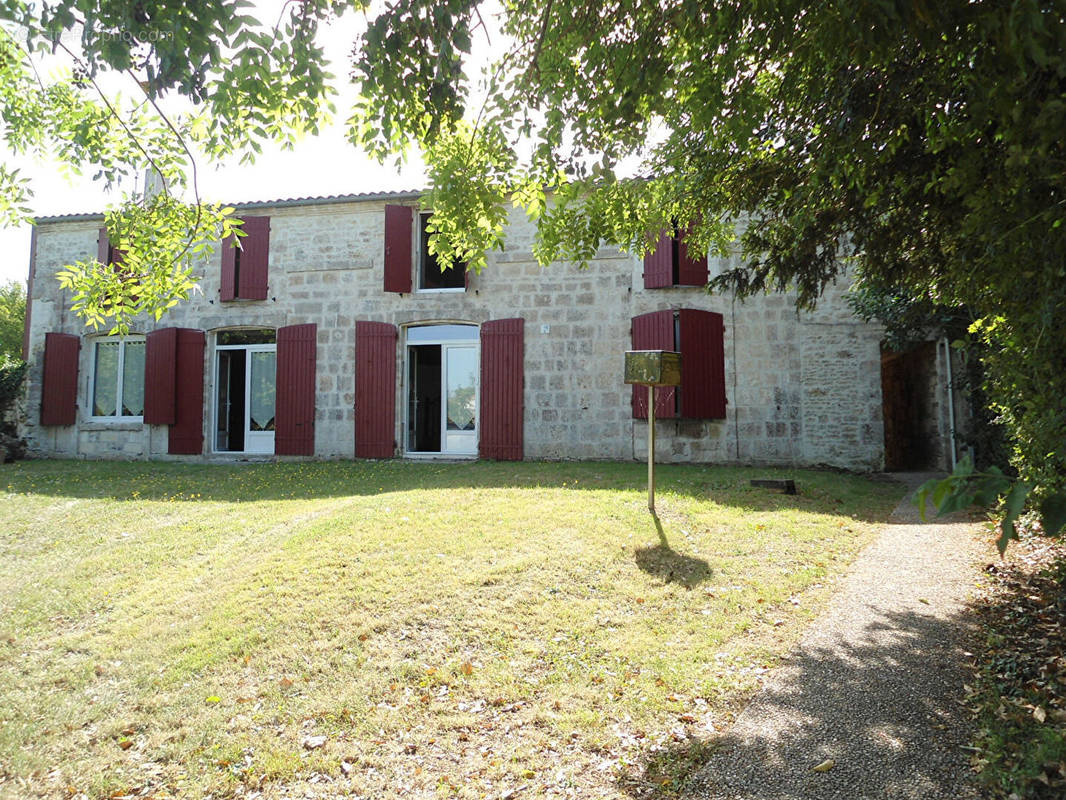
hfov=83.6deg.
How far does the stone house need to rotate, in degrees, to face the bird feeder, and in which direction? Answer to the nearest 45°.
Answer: approximately 45° to its left

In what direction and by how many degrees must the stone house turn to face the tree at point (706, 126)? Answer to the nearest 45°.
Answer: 0° — it already faces it

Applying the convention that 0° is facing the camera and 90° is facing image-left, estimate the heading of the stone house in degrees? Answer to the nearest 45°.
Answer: approximately 0°

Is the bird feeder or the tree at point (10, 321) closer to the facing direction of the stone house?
the bird feeder

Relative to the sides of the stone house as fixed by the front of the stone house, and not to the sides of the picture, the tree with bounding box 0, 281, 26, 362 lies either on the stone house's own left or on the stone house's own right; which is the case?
on the stone house's own right

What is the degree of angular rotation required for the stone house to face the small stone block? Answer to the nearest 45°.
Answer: approximately 45° to its left
